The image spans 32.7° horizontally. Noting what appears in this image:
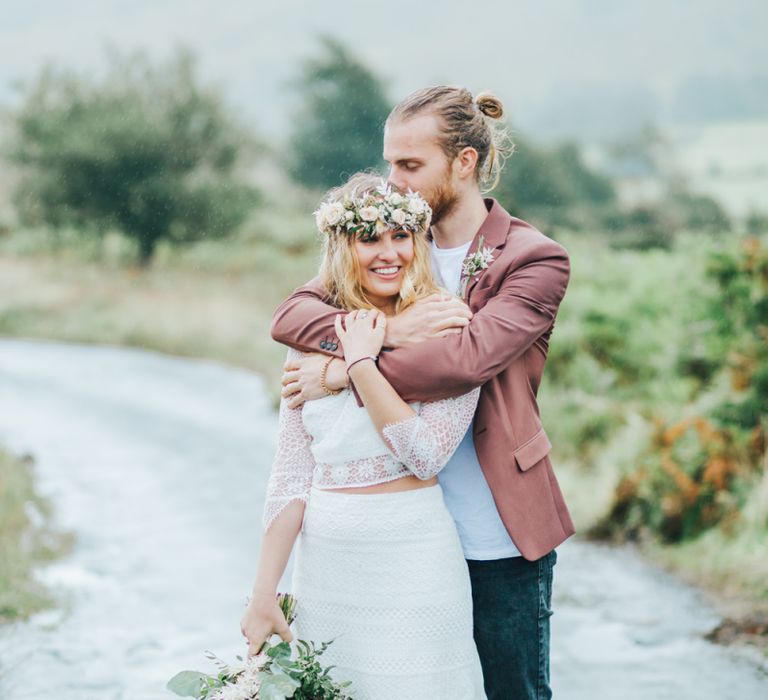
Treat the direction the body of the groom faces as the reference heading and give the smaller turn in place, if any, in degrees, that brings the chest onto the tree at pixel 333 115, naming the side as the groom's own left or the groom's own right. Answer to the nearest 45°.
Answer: approximately 135° to the groom's own right

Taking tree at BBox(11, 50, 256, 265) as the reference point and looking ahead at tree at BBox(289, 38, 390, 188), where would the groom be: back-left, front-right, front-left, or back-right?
back-right

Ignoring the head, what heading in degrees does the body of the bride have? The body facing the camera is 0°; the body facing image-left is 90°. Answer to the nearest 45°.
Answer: approximately 0°

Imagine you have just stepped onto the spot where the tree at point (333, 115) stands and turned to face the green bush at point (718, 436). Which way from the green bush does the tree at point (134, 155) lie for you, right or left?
right

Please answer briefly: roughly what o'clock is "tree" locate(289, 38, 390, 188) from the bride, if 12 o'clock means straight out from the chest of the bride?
The tree is roughly at 6 o'clock from the bride.

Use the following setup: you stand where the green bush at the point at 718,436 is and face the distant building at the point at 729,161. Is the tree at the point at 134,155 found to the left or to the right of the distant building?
left

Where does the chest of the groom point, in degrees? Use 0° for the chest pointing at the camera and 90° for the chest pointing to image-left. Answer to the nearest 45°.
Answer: approximately 45°

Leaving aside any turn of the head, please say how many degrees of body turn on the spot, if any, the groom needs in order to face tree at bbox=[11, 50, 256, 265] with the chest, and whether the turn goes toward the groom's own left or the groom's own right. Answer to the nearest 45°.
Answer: approximately 135° to the groom's own right
